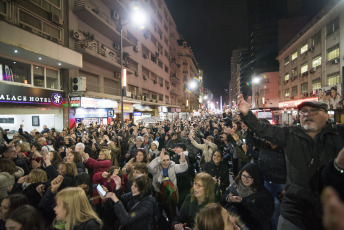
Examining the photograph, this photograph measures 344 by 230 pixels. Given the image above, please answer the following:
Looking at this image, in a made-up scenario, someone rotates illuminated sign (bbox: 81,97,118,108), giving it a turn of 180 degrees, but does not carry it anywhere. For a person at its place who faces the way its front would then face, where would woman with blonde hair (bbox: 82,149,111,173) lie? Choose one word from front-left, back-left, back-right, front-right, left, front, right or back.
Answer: back-left

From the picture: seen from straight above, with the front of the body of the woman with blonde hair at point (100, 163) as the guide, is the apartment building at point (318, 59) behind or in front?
behind

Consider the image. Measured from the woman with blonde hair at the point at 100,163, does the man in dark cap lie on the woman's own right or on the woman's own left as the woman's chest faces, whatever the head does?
on the woman's own left

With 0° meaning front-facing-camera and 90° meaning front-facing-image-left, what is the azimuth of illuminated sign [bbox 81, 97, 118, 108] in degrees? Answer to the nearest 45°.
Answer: approximately 315°
